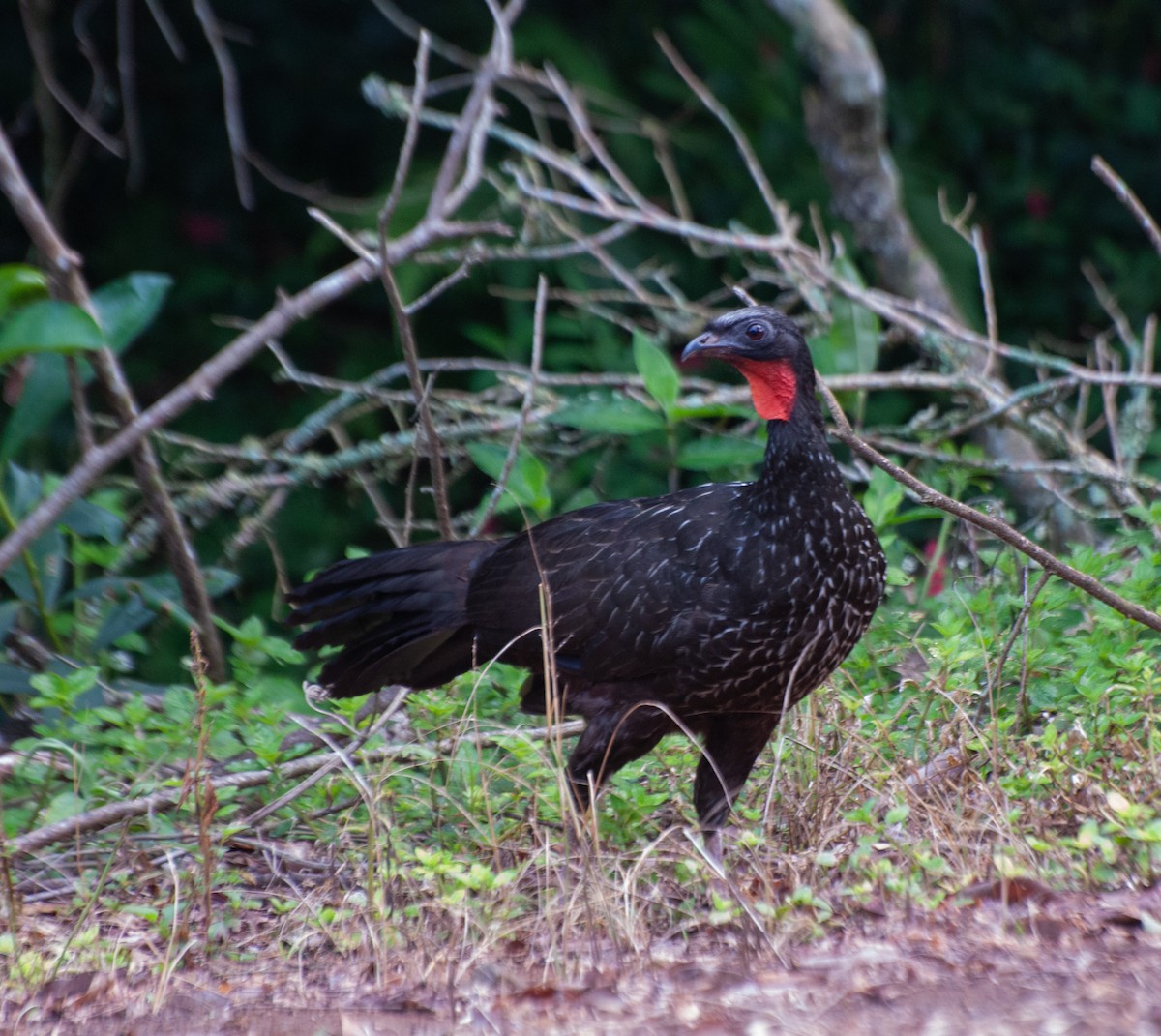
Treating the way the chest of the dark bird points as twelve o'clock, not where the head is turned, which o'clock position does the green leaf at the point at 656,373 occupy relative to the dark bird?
The green leaf is roughly at 9 o'clock from the dark bird.

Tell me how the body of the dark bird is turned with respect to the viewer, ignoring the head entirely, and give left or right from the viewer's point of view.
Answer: facing to the right of the viewer

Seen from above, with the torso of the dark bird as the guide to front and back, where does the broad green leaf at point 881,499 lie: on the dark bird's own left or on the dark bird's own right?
on the dark bird's own left

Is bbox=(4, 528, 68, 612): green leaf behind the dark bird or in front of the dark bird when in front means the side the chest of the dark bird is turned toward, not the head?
behind

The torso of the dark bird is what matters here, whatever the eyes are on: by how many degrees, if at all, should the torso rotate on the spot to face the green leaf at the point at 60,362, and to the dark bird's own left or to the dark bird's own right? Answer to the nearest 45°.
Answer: approximately 135° to the dark bird's own left

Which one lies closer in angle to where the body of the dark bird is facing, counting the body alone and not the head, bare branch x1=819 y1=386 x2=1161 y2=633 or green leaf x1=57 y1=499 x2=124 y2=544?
the bare branch

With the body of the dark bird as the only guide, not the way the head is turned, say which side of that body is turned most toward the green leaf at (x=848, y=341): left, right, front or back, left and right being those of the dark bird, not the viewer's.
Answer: left

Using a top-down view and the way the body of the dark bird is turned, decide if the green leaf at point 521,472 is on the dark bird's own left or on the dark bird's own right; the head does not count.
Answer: on the dark bird's own left

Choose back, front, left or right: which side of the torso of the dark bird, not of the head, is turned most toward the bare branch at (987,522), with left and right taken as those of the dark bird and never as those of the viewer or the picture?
front

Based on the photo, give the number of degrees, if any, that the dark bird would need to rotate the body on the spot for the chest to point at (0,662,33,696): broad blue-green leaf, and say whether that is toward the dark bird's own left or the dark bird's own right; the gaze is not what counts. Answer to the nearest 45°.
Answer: approximately 180°

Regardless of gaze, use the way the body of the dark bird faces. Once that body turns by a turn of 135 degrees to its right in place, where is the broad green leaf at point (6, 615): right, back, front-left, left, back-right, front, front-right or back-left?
front-right

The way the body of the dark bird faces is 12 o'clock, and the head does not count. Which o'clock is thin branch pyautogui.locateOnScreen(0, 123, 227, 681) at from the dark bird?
The thin branch is roughly at 7 o'clock from the dark bird.
